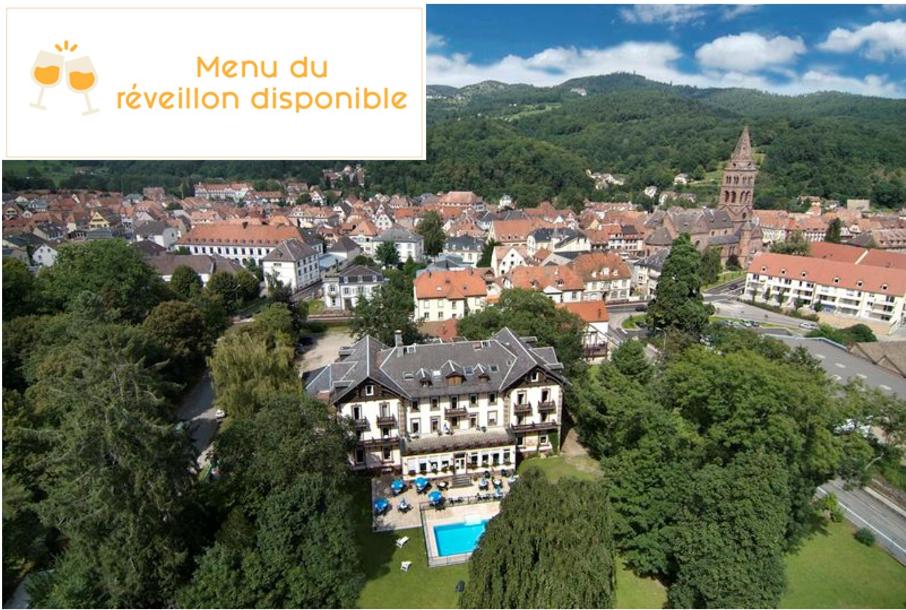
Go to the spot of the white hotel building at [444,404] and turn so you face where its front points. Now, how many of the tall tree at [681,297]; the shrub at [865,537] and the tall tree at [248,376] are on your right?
1

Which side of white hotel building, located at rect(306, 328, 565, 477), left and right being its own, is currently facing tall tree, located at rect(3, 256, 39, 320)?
right

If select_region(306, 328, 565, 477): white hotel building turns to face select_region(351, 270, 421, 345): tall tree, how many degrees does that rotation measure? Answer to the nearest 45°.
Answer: approximately 180°

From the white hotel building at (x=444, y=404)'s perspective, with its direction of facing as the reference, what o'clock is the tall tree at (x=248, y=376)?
The tall tree is roughly at 3 o'clock from the white hotel building.

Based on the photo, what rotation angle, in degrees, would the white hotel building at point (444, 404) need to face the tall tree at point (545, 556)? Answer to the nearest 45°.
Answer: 0° — it already faces it

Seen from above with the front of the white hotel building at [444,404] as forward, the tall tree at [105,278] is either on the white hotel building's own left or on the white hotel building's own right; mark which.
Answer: on the white hotel building's own right

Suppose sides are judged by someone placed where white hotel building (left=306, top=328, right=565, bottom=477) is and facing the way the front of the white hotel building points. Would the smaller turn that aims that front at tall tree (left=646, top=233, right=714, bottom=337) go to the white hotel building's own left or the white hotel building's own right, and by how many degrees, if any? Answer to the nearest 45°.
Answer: approximately 135° to the white hotel building's own left

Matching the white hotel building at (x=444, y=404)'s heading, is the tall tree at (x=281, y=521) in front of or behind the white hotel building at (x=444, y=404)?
in front

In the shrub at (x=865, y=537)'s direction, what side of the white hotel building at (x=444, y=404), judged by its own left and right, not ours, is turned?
left

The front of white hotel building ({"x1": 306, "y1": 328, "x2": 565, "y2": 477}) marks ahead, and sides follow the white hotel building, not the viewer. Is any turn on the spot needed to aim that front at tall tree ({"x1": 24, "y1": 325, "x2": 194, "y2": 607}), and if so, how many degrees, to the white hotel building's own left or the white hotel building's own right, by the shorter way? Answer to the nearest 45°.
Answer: approximately 45° to the white hotel building's own right

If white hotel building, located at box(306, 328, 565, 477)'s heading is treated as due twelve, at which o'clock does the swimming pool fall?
The swimming pool is roughly at 12 o'clock from the white hotel building.

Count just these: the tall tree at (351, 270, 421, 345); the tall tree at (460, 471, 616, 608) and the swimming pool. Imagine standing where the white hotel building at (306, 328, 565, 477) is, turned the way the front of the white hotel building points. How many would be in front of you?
2

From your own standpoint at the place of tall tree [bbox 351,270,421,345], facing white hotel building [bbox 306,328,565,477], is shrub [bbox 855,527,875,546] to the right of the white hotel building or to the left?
left

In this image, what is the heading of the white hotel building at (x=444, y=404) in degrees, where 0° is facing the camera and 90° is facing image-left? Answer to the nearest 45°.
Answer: approximately 0°

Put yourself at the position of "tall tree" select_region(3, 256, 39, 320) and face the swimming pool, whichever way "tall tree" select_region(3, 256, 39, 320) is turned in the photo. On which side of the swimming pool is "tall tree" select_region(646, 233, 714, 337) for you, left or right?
left
